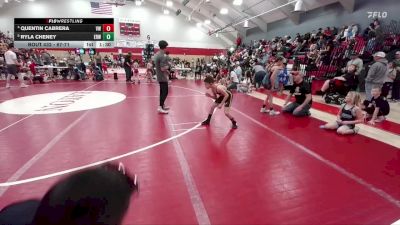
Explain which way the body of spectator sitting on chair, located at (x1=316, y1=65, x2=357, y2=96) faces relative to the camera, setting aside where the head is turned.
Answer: to the viewer's left

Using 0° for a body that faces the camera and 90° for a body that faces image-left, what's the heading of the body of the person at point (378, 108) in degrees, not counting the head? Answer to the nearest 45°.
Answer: approximately 45°

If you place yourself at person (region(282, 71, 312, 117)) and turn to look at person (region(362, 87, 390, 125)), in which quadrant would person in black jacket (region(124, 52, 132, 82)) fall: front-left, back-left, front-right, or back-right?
back-left

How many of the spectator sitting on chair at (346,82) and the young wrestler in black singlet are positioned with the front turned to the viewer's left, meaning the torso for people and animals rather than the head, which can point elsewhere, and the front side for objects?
2

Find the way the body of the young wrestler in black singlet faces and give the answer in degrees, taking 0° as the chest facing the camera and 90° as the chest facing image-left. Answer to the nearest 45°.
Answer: approximately 90°

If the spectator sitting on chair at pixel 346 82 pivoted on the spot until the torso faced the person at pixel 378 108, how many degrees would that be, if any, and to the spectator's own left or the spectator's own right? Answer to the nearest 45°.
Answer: approximately 90° to the spectator's own left

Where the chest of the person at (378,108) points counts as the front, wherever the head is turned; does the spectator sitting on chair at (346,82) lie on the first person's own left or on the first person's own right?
on the first person's own right

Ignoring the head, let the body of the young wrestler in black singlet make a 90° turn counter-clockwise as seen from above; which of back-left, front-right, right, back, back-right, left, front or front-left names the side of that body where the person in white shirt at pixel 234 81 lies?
back

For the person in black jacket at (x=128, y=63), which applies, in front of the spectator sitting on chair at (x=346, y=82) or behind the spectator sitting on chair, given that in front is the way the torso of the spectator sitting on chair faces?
in front
